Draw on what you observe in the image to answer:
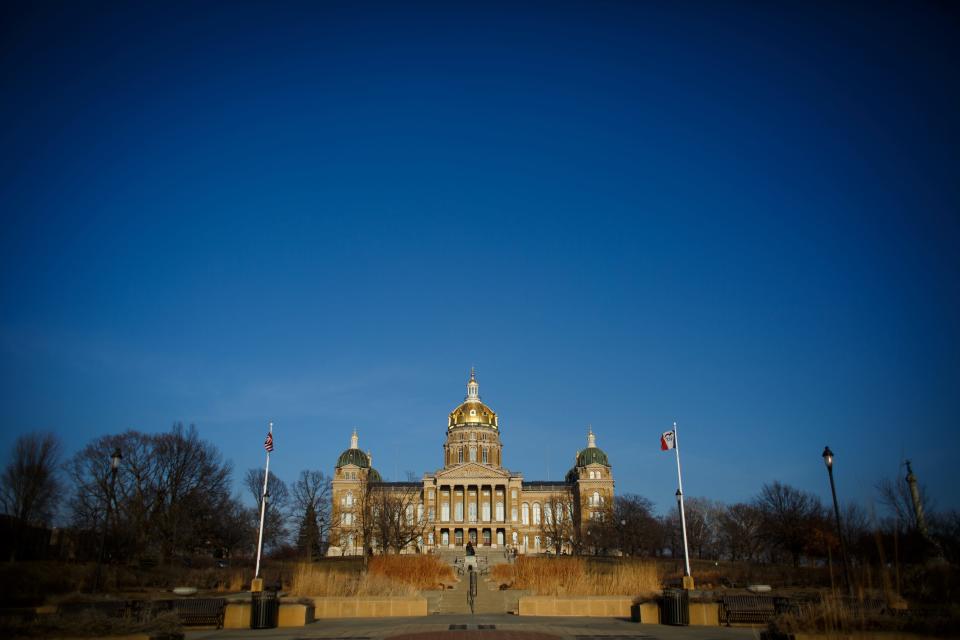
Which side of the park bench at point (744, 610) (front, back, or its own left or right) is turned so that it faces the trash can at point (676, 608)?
right

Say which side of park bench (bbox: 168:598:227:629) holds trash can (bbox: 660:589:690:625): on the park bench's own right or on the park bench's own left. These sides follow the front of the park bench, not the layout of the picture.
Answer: on the park bench's own left

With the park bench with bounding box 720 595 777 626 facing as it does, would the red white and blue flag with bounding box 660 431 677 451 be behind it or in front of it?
behind

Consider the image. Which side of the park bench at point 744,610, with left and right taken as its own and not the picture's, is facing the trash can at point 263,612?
right

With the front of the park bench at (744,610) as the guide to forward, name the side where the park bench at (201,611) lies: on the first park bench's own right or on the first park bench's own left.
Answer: on the first park bench's own right

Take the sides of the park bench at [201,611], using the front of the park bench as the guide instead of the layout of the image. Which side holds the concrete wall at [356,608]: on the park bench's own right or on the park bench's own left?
on the park bench's own left

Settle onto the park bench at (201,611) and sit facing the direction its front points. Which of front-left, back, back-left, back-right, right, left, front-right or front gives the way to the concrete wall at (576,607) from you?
left

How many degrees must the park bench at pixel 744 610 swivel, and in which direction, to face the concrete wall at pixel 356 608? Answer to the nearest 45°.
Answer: approximately 90° to its right

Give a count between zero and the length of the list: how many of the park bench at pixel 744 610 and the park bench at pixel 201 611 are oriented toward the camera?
2

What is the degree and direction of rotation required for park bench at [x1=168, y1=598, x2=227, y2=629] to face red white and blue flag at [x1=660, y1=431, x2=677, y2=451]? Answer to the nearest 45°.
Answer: approximately 90° to its left

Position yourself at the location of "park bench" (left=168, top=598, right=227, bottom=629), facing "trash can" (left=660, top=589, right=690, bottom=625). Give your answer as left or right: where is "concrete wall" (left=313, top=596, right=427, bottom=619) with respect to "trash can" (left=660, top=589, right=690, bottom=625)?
left

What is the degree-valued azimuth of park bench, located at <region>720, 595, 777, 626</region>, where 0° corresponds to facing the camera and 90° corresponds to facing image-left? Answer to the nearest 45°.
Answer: approximately 0°
